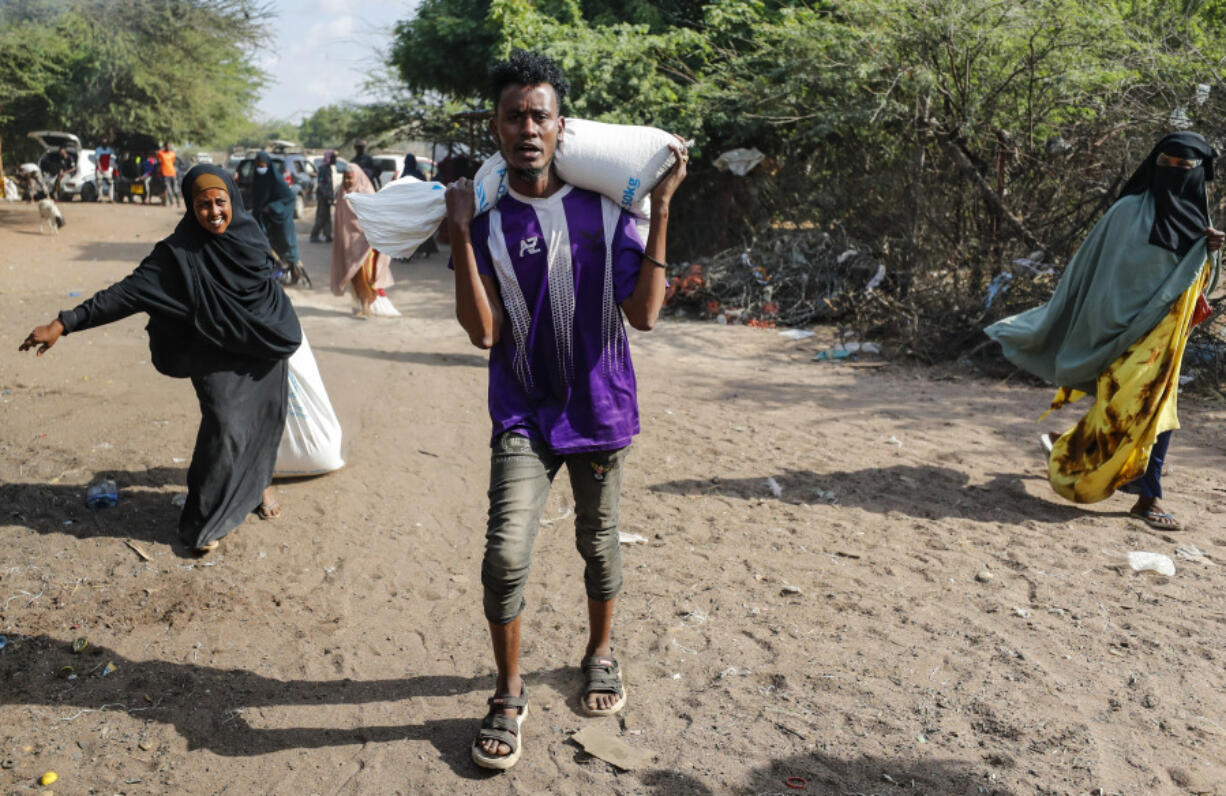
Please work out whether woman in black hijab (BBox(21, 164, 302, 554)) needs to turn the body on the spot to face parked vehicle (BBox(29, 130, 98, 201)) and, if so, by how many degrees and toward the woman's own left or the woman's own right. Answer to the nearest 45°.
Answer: approximately 180°

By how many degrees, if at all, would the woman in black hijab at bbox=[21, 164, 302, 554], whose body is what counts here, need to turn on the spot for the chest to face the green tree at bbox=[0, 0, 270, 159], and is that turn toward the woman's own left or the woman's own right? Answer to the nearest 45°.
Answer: approximately 180°

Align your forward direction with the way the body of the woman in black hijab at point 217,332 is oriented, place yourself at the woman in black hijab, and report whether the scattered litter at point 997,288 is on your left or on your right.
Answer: on your left

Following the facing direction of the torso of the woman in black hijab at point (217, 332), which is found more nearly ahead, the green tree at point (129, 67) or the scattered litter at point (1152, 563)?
the scattered litter

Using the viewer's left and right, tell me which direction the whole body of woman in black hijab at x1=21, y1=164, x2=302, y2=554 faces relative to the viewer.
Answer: facing the viewer

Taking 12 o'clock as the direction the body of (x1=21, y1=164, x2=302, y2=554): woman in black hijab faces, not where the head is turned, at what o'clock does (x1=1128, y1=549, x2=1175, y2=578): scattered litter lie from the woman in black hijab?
The scattered litter is roughly at 10 o'clock from the woman in black hijab.

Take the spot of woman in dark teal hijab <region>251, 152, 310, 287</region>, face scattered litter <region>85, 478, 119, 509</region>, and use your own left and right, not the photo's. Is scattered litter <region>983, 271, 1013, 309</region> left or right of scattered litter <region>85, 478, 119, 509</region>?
left

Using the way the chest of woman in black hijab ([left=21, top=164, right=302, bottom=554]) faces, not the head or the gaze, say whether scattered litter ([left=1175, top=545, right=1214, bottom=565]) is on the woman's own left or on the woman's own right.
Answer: on the woman's own left

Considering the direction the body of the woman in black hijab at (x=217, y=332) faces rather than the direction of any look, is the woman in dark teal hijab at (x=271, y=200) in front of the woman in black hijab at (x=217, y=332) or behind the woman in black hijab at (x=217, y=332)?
behind

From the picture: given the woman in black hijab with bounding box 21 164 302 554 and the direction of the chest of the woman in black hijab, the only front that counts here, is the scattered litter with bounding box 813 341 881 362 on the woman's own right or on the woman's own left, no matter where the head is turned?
on the woman's own left

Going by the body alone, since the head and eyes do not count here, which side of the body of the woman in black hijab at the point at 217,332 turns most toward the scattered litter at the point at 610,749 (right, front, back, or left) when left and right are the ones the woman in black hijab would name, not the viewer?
front
